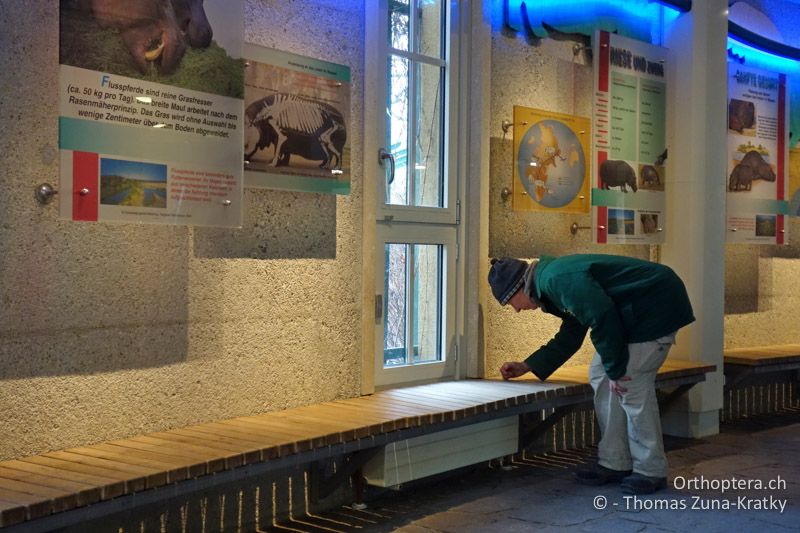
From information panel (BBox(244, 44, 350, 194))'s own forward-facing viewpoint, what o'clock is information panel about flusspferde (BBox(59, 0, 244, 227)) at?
The information panel about flusspferde is roughly at 3 o'clock from the information panel.

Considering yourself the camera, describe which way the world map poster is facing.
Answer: facing the viewer and to the right of the viewer

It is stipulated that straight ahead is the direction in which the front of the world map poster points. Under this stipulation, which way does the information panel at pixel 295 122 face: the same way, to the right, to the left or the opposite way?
the same way

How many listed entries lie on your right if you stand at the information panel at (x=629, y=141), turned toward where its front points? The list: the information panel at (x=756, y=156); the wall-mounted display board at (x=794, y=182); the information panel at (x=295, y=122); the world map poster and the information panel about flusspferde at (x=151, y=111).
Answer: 3

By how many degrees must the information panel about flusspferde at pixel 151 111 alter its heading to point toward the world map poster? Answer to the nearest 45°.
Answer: approximately 90° to its left

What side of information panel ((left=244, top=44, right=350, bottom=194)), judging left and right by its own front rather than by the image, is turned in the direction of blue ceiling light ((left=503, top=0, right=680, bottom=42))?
left

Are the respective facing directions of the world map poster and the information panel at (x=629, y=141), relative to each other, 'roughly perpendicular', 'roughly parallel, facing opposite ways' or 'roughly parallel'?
roughly parallel

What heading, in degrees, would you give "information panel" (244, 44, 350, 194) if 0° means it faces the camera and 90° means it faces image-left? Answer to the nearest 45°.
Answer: approximately 315°

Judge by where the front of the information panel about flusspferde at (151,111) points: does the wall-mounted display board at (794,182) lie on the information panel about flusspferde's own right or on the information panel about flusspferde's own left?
on the information panel about flusspferde's own left

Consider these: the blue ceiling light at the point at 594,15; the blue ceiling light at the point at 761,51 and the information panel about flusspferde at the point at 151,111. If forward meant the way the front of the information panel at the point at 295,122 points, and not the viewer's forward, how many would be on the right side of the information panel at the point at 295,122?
1

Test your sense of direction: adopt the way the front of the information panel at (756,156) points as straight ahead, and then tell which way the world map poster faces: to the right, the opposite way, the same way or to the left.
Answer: the same way

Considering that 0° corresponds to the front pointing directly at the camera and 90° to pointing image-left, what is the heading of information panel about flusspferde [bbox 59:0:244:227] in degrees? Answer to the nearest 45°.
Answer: approximately 315°

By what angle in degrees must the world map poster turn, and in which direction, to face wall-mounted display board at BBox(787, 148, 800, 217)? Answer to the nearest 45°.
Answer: approximately 90° to its left

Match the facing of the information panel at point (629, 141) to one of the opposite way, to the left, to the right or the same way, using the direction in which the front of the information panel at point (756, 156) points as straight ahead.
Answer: the same way

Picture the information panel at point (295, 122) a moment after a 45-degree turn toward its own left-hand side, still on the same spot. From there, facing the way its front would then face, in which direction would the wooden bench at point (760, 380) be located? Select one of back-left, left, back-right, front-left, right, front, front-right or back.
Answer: front-left

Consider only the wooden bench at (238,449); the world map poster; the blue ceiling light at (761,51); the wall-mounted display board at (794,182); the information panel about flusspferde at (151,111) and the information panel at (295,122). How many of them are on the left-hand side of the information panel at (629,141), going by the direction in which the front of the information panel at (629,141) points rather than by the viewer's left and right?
2

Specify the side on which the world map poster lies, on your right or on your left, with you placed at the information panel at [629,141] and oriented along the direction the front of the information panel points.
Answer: on your right

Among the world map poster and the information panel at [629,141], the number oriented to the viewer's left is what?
0
